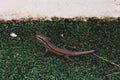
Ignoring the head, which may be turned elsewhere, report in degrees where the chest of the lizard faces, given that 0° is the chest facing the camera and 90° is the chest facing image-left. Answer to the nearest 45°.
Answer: approximately 90°
